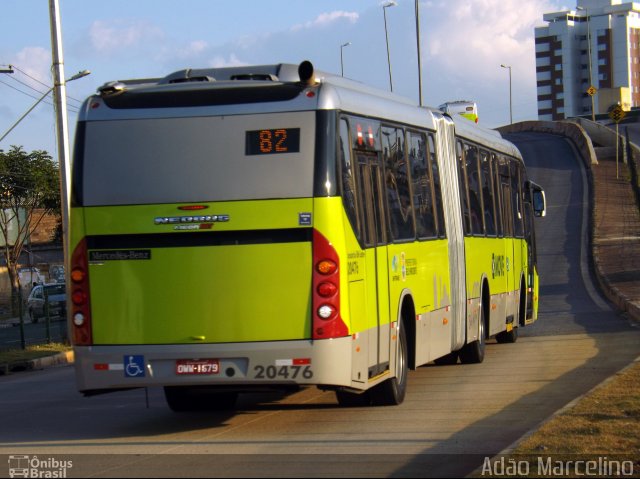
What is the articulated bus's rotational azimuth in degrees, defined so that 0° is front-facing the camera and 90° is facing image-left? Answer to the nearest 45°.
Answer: approximately 225°

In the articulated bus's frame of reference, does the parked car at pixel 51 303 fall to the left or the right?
on its left
